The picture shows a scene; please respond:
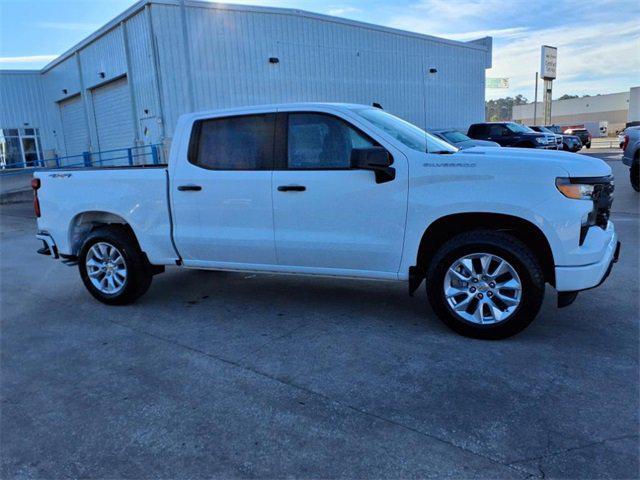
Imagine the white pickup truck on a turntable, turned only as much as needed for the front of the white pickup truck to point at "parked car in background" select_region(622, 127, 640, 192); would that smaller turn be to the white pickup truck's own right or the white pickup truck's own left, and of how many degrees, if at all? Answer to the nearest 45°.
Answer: approximately 90° to the white pickup truck's own left

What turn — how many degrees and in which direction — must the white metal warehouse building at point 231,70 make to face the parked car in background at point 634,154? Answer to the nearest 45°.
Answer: approximately 90° to its left

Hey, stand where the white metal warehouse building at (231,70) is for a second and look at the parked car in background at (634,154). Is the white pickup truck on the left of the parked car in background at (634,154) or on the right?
right

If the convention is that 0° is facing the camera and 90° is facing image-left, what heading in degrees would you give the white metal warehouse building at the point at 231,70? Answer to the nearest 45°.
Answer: approximately 45°

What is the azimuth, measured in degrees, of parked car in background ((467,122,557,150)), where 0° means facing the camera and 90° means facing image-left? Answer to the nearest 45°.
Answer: approximately 315°

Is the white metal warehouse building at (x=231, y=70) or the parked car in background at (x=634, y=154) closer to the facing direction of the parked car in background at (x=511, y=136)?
the parked car in background

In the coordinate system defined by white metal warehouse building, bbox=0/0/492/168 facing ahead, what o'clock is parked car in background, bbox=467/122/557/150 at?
The parked car in background is roughly at 8 o'clock from the white metal warehouse building.

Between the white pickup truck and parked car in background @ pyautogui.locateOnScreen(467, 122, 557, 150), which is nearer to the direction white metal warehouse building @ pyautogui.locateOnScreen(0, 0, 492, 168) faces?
the white pickup truck

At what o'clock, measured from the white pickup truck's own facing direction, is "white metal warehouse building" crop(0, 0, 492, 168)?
The white metal warehouse building is roughly at 7 o'clock from the white pickup truck.

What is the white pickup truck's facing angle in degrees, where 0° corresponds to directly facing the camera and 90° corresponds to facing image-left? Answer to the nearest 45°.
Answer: approximately 315°
